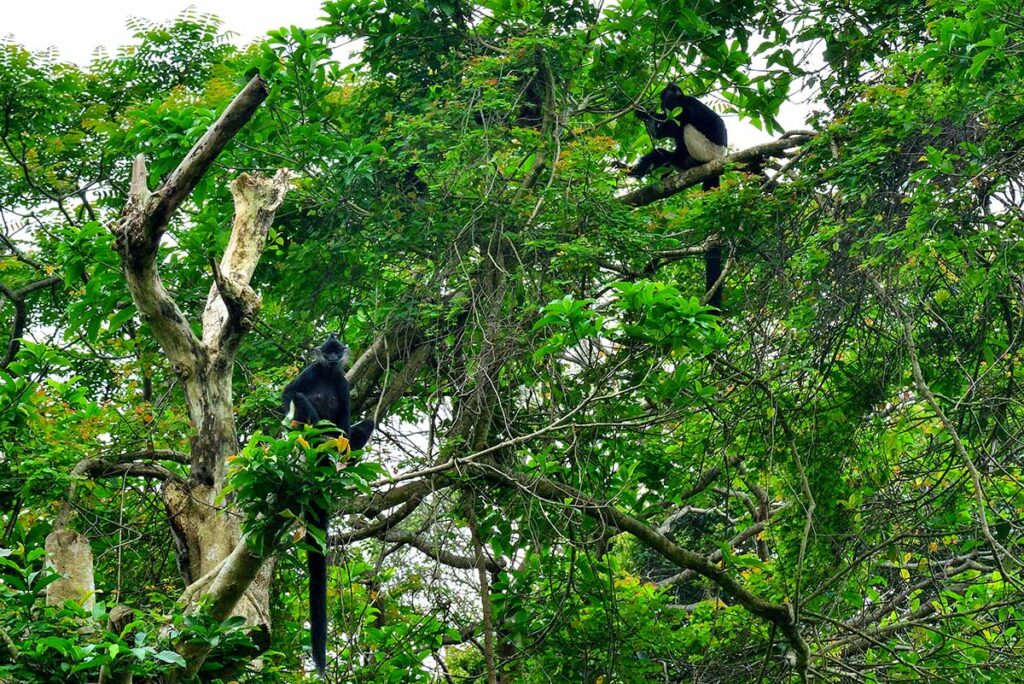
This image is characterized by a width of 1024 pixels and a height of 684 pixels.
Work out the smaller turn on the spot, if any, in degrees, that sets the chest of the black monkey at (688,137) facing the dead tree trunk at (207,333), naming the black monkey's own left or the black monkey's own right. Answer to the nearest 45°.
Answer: approximately 45° to the black monkey's own left

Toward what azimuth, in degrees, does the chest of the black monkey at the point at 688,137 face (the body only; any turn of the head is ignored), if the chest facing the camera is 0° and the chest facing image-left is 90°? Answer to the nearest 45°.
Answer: approximately 90°

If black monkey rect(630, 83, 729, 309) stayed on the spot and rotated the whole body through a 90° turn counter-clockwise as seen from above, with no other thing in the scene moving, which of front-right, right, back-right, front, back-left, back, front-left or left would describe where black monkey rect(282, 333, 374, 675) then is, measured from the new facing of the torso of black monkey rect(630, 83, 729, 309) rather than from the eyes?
front-right
